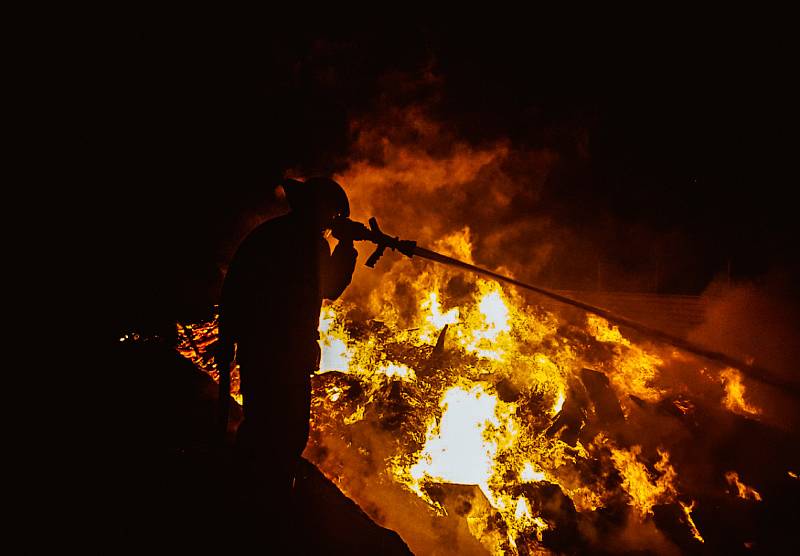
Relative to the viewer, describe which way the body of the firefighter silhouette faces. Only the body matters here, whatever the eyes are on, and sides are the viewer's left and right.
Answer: facing to the right of the viewer
